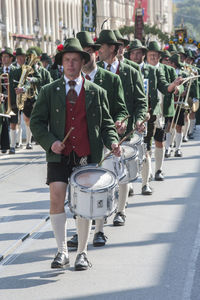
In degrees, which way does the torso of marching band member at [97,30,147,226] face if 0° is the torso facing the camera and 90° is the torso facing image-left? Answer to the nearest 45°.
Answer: approximately 45°

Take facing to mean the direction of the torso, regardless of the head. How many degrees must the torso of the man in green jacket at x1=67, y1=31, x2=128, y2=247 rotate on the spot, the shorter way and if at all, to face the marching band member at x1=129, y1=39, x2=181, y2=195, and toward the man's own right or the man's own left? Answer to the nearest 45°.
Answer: approximately 180°

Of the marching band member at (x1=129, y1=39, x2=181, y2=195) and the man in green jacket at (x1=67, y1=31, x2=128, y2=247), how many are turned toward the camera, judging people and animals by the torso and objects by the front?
2

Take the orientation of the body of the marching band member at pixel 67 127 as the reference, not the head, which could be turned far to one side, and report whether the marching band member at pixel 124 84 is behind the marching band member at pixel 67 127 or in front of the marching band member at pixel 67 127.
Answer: behind

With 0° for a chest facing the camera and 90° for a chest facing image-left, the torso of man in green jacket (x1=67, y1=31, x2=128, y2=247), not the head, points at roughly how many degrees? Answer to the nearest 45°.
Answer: approximately 0°
